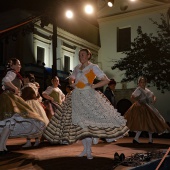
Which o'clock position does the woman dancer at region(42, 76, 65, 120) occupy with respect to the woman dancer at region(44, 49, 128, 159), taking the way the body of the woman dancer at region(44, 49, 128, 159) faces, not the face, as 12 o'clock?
the woman dancer at region(42, 76, 65, 120) is roughly at 4 o'clock from the woman dancer at region(44, 49, 128, 159).

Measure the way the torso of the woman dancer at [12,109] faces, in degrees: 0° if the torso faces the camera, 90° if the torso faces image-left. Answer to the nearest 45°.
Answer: approximately 270°

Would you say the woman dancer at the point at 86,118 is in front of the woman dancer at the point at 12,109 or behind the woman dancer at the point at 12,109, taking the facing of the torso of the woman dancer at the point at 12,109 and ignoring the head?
in front

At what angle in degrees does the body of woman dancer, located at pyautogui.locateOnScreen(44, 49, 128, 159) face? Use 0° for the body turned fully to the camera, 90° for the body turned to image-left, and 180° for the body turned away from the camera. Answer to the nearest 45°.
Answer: approximately 45°

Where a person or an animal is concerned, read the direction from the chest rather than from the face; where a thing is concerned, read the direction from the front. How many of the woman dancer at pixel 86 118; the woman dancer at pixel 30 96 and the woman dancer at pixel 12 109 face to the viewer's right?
1

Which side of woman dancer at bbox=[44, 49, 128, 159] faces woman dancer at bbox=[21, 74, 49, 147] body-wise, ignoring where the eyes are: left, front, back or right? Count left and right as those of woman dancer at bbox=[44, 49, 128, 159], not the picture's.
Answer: right

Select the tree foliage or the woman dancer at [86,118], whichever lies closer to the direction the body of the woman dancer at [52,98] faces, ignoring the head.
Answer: the woman dancer
